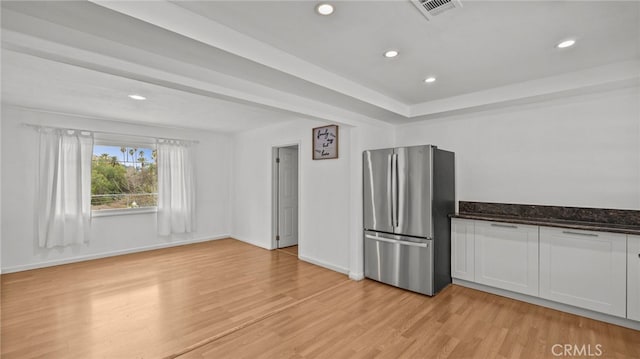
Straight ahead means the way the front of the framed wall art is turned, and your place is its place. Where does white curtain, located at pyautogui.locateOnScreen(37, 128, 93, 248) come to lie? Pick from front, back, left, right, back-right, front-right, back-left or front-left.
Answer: front-right

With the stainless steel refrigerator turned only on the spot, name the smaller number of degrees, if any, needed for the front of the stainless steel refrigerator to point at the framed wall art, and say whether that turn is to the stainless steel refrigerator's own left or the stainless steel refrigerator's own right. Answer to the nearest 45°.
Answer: approximately 45° to the stainless steel refrigerator's own right

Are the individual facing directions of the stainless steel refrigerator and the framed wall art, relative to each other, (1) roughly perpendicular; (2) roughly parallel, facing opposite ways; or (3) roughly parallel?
roughly parallel

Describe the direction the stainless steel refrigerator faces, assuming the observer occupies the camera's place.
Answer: facing the viewer and to the left of the viewer

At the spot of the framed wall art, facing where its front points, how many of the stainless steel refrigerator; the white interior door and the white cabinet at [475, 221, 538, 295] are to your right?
1

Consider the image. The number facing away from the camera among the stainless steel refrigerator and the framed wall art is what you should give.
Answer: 0

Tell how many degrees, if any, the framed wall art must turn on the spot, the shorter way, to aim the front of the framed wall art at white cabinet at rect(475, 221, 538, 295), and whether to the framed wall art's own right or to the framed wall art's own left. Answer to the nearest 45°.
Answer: approximately 90° to the framed wall art's own left

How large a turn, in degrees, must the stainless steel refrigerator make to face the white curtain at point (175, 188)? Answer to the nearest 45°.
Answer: approximately 45° to its right
